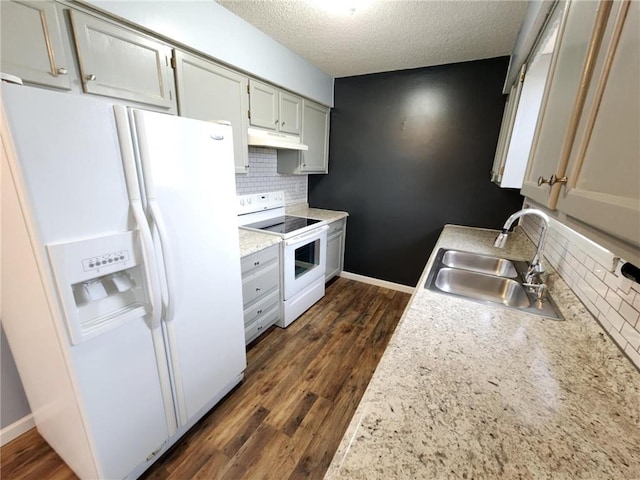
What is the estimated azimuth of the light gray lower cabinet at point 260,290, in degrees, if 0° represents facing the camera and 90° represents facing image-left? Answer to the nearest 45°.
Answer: approximately 315°

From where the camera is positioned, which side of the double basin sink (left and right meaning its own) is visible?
left

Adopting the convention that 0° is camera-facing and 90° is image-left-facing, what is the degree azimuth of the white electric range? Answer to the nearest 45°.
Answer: approximately 315°

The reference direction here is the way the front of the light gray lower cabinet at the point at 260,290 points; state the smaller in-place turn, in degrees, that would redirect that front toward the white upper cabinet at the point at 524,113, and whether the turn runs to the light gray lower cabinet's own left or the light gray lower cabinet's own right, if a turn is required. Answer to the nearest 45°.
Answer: approximately 45° to the light gray lower cabinet's own left

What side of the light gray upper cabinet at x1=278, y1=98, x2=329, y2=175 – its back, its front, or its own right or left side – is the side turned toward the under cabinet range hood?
right

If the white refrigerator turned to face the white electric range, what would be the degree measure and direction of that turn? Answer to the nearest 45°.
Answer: approximately 90° to its left

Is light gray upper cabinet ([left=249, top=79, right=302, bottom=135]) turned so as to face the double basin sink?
yes

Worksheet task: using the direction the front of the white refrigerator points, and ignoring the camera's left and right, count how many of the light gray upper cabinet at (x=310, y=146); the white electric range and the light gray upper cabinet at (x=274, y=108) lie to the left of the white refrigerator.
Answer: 3

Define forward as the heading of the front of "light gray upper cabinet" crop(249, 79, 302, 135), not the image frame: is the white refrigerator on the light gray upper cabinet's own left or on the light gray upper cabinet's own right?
on the light gray upper cabinet's own right

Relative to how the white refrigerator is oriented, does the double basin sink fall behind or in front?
in front

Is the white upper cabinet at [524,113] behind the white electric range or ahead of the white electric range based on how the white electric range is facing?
ahead

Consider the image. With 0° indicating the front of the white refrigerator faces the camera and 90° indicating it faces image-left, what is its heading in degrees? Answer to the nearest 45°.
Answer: approximately 315°
